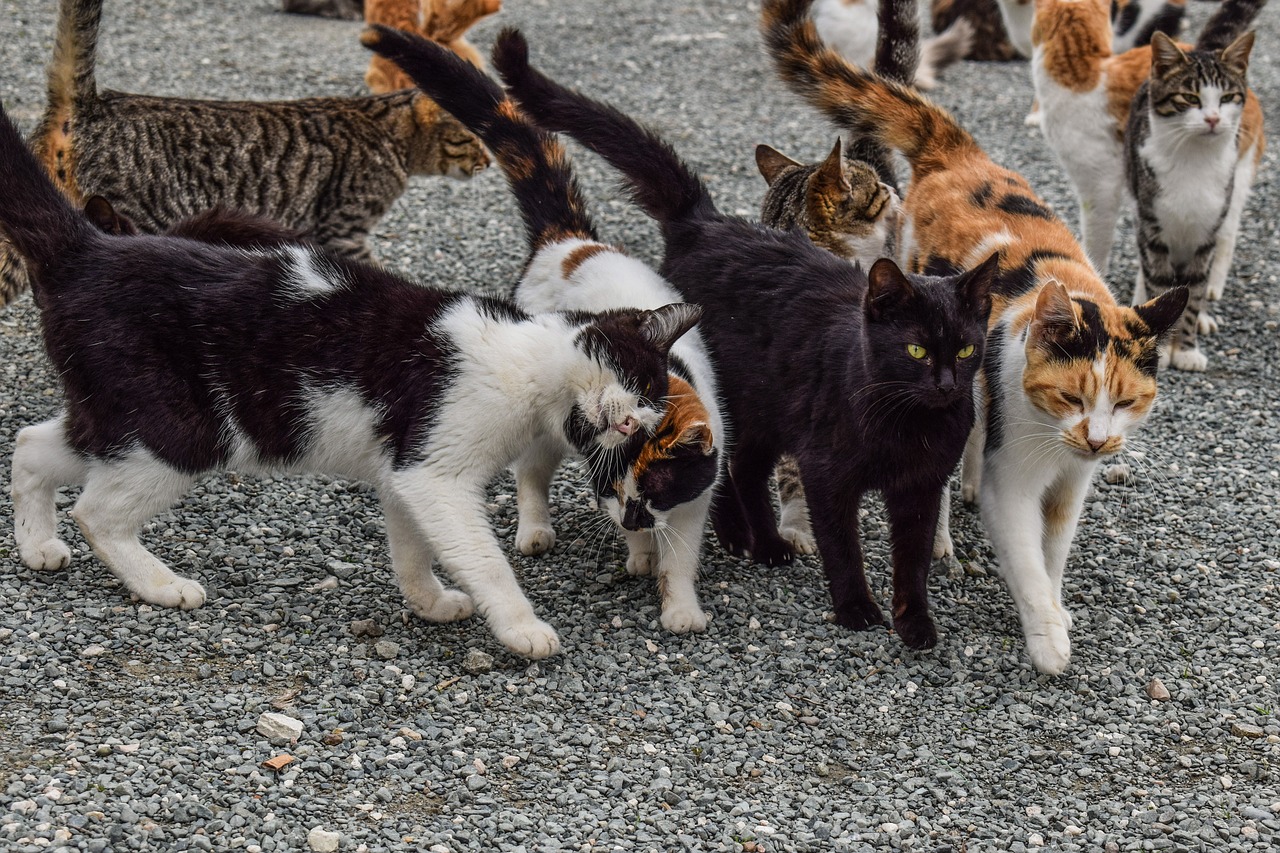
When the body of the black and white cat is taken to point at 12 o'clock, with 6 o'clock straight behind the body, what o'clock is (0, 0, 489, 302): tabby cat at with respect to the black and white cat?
The tabby cat is roughly at 9 o'clock from the black and white cat.

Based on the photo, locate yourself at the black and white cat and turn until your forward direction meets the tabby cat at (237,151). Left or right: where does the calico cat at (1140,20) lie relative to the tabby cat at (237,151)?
right

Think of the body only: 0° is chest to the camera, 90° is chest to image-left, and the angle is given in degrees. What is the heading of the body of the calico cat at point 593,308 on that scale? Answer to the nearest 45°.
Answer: approximately 315°

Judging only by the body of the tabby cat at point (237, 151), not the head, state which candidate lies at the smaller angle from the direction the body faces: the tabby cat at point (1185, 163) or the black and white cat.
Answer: the tabby cat

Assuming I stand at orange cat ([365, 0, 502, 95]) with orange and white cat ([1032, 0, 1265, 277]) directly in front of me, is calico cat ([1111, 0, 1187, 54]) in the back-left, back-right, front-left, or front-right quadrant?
front-left

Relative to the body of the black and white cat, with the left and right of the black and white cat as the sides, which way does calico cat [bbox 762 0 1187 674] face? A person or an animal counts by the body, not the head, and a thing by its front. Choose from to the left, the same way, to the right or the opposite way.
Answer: to the right

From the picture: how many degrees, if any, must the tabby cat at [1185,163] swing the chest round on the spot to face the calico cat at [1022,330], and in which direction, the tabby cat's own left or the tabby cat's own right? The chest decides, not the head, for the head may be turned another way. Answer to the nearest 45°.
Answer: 0° — it already faces it

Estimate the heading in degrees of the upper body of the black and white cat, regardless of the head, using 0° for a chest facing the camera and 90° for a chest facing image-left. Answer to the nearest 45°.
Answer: approximately 270°

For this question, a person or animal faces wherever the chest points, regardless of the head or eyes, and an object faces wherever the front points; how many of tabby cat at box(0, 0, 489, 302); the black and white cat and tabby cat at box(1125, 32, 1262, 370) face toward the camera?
1

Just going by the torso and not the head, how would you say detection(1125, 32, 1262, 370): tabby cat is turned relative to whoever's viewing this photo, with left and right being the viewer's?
facing the viewer

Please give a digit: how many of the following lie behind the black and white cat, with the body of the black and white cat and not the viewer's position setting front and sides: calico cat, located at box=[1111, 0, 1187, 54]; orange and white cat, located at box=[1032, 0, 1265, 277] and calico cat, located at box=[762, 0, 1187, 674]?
0

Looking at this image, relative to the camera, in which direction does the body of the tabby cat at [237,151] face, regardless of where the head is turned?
to the viewer's right

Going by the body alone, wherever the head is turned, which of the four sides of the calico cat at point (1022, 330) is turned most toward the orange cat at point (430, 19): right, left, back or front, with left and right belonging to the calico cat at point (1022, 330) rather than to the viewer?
back

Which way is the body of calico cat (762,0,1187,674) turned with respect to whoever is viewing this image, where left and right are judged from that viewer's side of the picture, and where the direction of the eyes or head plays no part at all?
facing the viewer and to the right of the viewer

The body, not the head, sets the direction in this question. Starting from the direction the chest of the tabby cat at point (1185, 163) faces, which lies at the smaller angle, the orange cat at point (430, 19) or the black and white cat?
the black and white cat

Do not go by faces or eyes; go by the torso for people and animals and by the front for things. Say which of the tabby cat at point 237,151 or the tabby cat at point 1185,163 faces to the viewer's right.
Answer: the tabby cat at point 237,151

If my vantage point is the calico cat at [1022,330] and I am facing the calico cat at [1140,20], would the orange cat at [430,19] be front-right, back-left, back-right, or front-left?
front-left

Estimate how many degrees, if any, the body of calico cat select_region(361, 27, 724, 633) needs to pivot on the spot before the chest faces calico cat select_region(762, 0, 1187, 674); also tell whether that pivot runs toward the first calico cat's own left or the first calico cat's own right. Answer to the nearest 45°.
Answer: approximately 45° to the first calico cat's own left
